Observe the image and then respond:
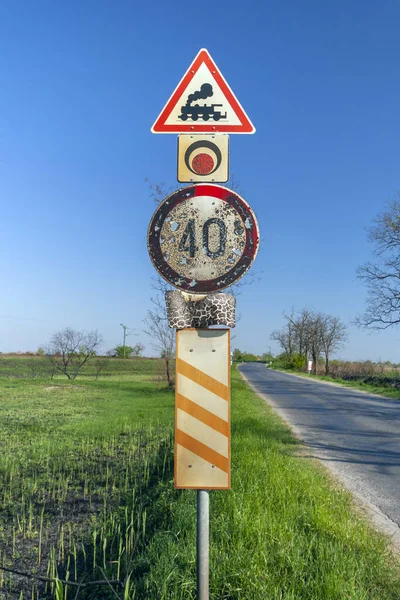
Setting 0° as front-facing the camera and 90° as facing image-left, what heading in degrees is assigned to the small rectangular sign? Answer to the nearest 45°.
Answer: approximately 0°

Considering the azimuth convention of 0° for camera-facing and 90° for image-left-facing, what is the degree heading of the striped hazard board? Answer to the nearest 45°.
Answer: approximately 0°

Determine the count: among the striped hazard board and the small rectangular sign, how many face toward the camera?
2

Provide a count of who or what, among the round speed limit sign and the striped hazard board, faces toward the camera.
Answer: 2
